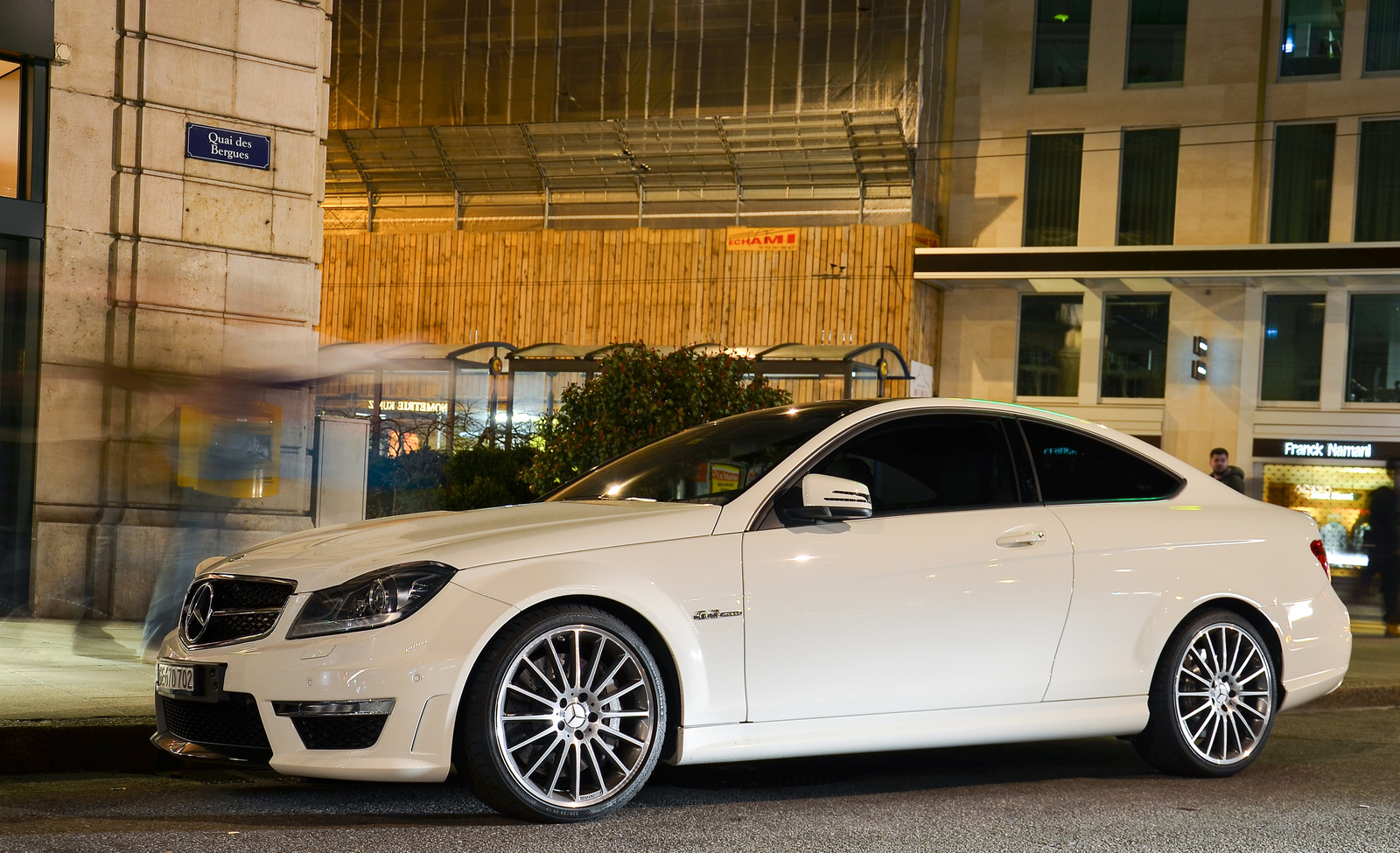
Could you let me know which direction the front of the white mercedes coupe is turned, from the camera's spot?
facing the viewer and to the left of the viewer

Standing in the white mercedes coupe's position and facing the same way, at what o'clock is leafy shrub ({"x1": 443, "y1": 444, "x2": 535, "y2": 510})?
The leafy shrub is roughly at 4 o'clock from the white mercedes coupe.

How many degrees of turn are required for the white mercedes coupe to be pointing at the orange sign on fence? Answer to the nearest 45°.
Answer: approximately 135° to its right

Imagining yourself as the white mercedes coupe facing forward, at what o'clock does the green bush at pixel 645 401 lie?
The green bush is roughly at 4 o'clock from the white mercedes coupe.

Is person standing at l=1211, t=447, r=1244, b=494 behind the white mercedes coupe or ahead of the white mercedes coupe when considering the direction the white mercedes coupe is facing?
behind

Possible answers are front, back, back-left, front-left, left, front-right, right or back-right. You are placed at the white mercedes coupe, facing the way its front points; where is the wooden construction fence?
back-right
